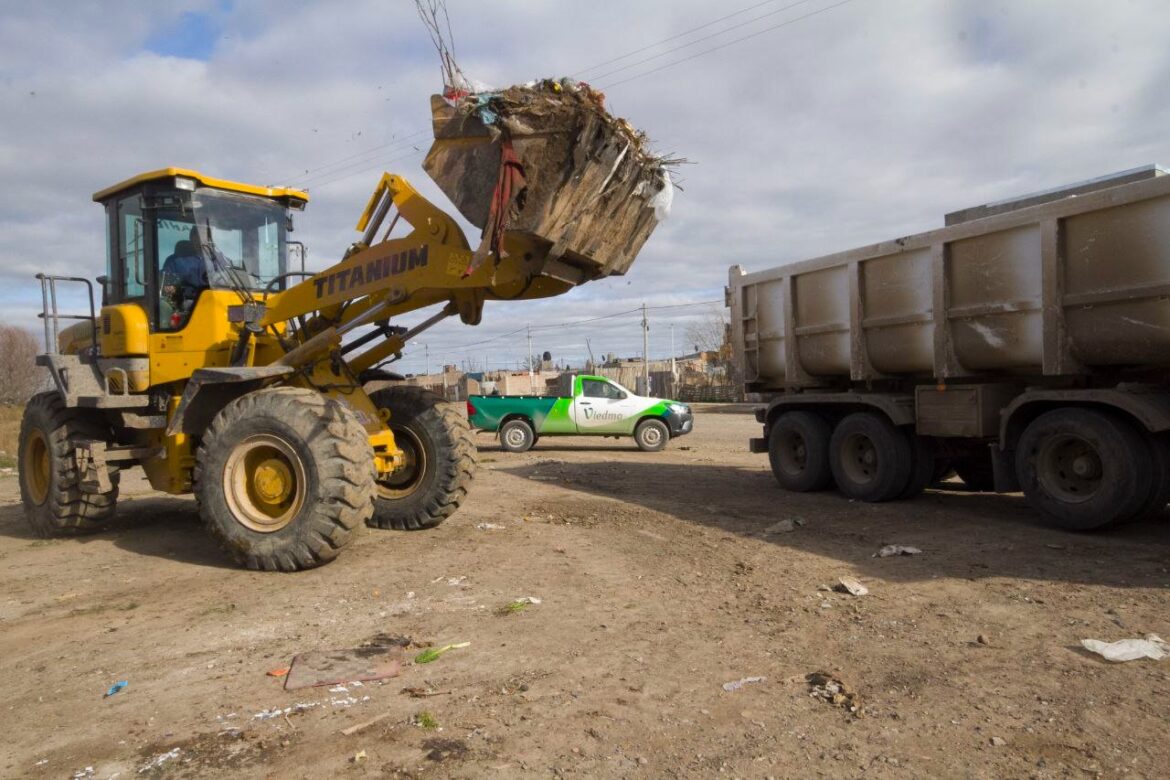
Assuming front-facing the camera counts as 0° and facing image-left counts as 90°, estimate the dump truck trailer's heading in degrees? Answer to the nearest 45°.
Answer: approximately 315°

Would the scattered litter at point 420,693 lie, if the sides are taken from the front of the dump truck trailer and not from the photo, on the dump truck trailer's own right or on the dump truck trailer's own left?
on the dump truck trailer's own right

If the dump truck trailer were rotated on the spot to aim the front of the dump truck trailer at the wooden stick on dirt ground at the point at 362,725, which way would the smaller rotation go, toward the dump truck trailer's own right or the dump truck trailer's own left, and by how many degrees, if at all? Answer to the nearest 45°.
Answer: approximately 90° to the dump truck trailer's own right

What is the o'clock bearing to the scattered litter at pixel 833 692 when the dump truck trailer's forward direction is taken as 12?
The scattered litter is roughly at 2 o'clock from the dump truck trailer.

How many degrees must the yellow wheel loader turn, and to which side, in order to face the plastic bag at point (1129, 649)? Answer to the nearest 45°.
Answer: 0° — it already faces it

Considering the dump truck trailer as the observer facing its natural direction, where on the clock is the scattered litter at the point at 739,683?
The scattered litter is roughly at 2 o'clock from the dump truck trailer.

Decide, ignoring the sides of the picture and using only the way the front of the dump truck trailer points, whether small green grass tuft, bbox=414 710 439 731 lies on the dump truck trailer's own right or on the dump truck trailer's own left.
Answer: on the dump truck trailer's own right

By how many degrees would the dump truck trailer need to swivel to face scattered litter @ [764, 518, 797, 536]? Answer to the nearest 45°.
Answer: approximately 90° to its right

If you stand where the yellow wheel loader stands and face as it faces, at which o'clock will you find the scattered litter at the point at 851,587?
The scattered litter is roughly at 12 o'clock from the yellow wheel loader.
